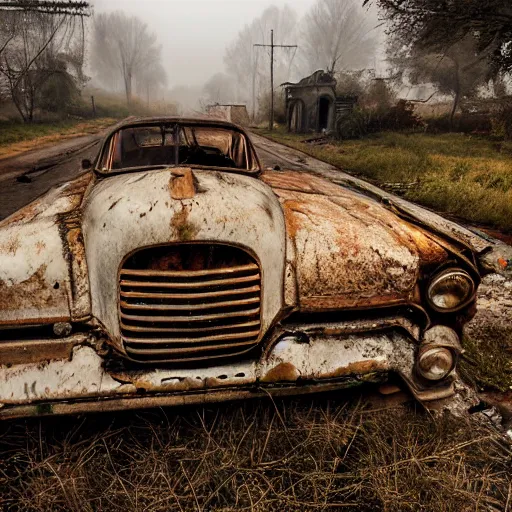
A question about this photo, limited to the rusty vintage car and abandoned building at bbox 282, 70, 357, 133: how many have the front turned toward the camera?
2

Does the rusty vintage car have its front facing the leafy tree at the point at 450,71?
no

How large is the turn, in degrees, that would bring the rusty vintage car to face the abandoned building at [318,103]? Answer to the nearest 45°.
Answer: approximately 180°

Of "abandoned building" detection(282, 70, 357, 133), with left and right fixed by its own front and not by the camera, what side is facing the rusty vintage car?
front

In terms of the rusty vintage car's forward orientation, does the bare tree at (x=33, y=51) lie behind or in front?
behind

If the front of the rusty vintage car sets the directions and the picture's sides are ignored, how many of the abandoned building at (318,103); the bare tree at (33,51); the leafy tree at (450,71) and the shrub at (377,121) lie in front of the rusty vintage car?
0

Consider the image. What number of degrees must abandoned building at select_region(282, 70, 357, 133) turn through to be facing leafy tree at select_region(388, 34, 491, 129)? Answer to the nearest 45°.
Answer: approximately 135° to its left

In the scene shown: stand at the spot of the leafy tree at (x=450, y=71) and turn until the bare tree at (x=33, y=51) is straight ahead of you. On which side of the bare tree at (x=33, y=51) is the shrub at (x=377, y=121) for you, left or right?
left

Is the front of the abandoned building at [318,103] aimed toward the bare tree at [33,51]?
no

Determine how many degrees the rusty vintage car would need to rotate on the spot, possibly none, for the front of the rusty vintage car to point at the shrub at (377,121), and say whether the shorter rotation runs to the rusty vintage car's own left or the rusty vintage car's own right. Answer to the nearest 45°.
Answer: approximately 180°

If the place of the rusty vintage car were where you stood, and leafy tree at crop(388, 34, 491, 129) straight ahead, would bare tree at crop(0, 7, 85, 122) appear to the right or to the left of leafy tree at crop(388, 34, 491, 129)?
left

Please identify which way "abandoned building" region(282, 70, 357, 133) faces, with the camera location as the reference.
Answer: facing the viewer

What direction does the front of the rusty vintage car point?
toward the camera

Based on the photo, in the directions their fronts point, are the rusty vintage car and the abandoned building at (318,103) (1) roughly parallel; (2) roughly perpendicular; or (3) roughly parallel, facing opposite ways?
roughly parallel

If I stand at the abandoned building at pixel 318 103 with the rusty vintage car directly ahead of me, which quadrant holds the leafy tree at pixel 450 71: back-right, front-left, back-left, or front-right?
back-left
